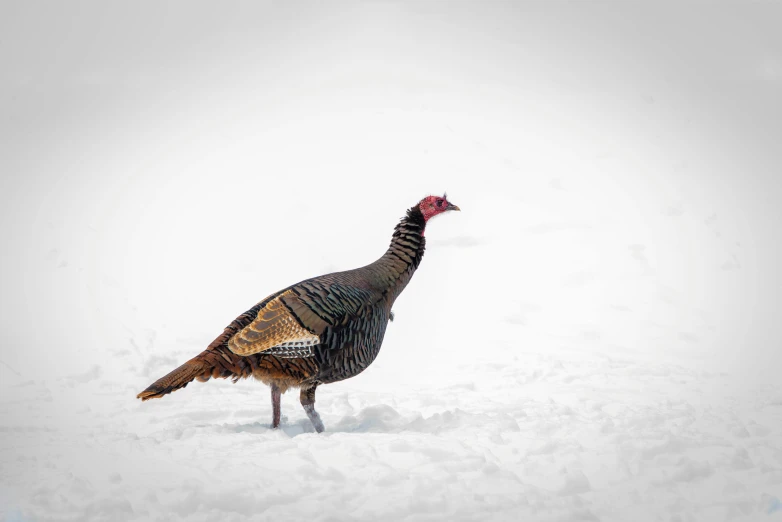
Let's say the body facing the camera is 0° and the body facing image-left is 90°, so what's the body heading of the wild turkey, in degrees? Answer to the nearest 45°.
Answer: approximately 270°
